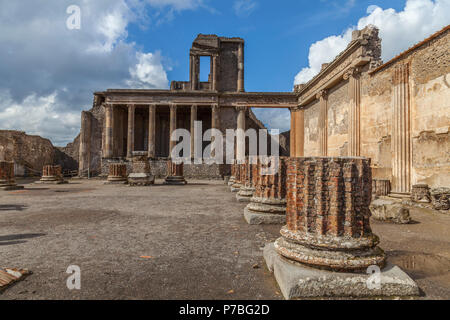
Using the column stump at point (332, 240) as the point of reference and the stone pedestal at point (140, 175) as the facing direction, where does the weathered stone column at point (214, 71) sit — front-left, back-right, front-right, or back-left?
front-right

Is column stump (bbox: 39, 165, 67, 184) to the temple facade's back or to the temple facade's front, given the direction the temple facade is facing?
to the front

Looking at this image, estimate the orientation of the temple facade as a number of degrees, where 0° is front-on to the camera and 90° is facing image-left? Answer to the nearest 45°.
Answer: approximately 0°

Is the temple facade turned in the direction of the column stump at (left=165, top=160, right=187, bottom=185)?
yes

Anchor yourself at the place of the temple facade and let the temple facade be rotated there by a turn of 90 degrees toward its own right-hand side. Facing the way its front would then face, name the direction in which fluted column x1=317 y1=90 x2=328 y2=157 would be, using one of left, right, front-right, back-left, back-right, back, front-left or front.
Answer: back-left

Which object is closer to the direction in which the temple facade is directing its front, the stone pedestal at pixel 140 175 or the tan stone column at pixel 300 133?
the stone pedestal

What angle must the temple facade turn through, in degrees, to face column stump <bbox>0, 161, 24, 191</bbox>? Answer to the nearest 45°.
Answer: approximately 45° to its right

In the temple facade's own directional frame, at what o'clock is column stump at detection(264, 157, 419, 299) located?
The column stump is roughly at 12 o'clock from the temple facade.

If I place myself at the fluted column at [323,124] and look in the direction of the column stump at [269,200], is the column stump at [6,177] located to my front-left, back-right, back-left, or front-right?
front-right

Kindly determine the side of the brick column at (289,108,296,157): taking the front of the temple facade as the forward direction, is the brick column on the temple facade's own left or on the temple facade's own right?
on the temple facade's own left

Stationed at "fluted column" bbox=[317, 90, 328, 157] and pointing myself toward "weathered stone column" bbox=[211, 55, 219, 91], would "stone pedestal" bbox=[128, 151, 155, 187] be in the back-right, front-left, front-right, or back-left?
front-left

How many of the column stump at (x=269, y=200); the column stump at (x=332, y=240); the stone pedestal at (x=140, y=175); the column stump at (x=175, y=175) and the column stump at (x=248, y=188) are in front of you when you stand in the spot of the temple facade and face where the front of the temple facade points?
5

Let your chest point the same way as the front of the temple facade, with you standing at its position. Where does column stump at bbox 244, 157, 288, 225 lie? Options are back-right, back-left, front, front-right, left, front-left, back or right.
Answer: front

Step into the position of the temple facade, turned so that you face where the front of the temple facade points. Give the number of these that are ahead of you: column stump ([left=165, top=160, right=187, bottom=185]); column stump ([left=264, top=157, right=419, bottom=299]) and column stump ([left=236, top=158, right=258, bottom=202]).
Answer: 3
